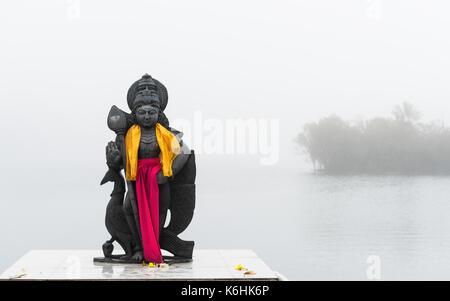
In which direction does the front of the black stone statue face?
toward the camera
